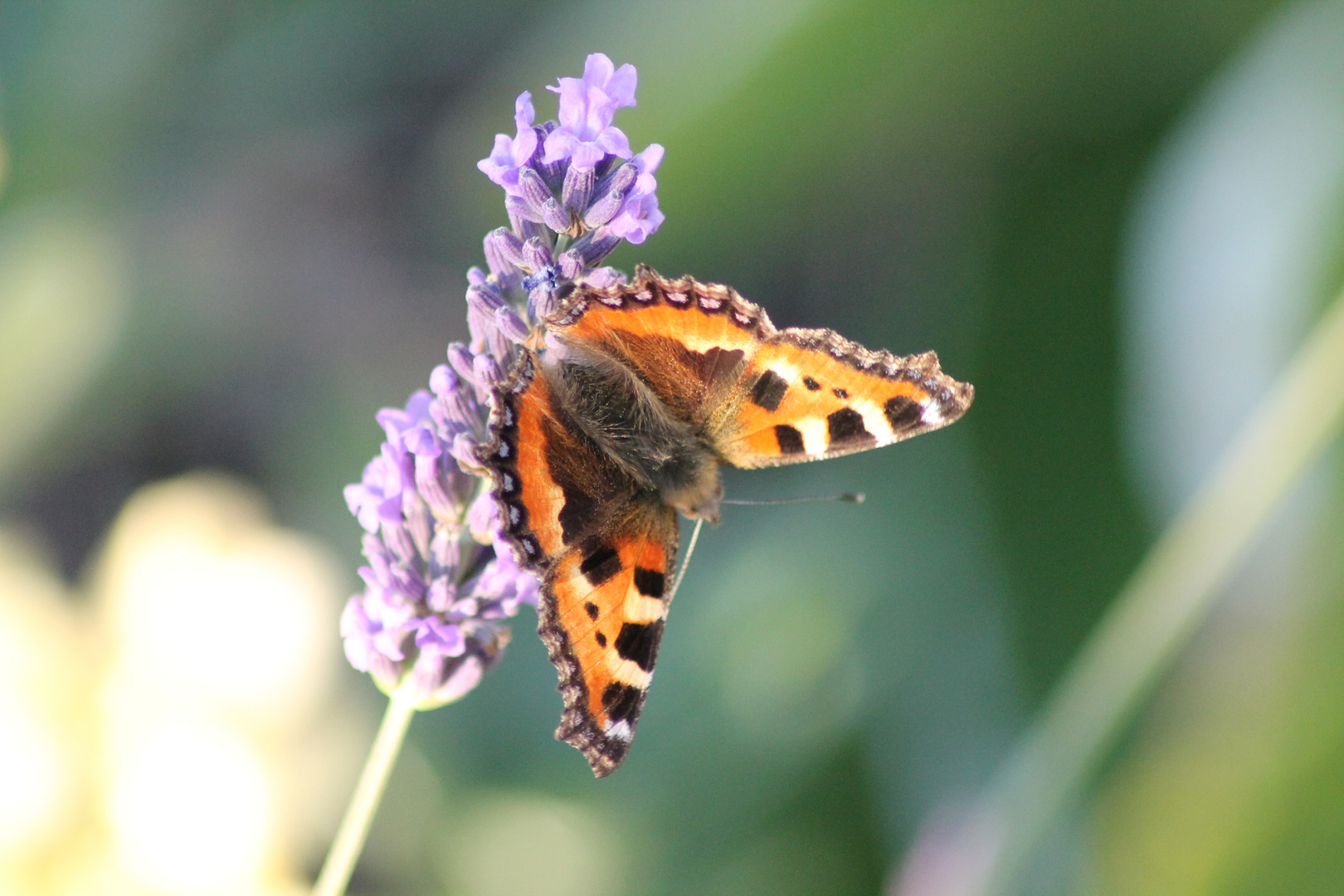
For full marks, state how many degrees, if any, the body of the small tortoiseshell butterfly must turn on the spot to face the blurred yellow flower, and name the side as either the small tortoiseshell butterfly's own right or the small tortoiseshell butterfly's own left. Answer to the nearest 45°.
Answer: approximately 180°

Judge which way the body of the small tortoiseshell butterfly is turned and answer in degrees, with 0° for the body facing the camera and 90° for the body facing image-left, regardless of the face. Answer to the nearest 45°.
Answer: approximately 315°
